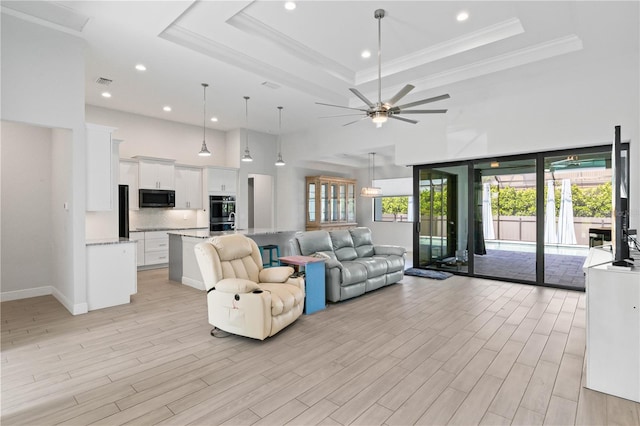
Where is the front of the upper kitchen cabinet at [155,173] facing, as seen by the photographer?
facing the viewer

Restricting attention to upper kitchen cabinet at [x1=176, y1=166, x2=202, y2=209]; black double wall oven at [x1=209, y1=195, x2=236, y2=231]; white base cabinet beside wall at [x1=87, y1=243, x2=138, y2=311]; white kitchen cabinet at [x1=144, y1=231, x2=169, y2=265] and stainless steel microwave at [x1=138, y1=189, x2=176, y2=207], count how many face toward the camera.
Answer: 4

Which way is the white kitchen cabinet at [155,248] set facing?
toward the camera

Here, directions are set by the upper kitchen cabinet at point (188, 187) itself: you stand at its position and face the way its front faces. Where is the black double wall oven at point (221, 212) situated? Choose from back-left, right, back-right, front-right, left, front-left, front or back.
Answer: left

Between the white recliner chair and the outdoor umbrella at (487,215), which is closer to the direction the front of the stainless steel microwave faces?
the white recliner chair

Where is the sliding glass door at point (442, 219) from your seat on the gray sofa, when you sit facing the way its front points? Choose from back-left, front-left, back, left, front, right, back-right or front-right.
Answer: left

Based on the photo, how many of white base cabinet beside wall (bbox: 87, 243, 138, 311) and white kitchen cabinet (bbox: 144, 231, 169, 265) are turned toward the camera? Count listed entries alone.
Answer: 1

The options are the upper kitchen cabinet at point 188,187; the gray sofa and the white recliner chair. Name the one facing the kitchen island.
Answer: the upper kitchen cabinet

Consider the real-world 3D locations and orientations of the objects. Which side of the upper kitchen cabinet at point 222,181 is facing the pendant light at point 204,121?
front

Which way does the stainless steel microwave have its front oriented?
toward the camera

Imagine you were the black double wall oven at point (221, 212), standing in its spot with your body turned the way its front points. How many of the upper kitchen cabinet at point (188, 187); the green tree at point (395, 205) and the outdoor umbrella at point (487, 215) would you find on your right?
1

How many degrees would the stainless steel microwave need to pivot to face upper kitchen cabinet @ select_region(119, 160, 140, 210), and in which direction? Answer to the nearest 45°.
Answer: approximately 90° to its right

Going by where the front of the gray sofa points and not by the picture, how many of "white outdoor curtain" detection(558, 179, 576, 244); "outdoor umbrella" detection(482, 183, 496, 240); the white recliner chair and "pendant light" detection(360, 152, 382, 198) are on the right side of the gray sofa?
1

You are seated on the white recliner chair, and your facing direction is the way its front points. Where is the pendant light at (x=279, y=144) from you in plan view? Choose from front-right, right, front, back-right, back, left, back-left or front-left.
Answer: back-left

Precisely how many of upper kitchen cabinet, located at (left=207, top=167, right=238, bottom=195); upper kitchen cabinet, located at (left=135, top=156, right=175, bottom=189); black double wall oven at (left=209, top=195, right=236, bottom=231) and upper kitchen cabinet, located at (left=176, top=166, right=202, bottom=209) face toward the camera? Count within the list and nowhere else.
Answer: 4
